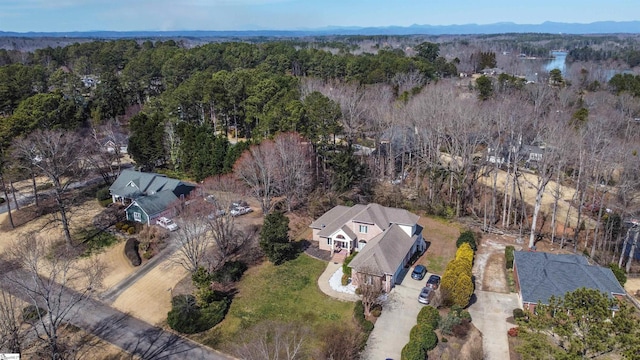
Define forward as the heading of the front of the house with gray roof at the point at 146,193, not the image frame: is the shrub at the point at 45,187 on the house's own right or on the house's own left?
on the house's own right

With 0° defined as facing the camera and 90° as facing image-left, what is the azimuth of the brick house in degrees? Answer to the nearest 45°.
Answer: approximately 45°

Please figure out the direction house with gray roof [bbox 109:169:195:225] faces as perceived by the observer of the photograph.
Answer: facing the viewer and to the left of the viewer

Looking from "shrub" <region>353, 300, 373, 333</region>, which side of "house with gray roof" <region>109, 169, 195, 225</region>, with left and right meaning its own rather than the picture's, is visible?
left

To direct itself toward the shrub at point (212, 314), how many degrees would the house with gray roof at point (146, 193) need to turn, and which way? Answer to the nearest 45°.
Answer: approximately 45° to its left

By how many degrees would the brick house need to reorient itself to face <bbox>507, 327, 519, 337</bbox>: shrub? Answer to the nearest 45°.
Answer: approximately 90° to its left

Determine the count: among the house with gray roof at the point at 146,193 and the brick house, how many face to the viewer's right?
0

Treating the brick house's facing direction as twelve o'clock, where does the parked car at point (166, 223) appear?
The parked car is roughly at 2 o'clock from the brick house.

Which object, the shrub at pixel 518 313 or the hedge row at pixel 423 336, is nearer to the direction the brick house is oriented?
the hedge row

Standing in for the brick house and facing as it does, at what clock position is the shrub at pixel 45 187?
The shrub is roughly at 2 o'clock from the brick house.

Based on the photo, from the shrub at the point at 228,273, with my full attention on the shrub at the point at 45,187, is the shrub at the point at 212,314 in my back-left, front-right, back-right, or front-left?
back-left

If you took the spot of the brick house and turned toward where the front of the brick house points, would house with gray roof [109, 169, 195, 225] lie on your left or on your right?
on your right

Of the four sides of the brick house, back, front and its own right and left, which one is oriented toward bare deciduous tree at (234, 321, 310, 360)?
front
